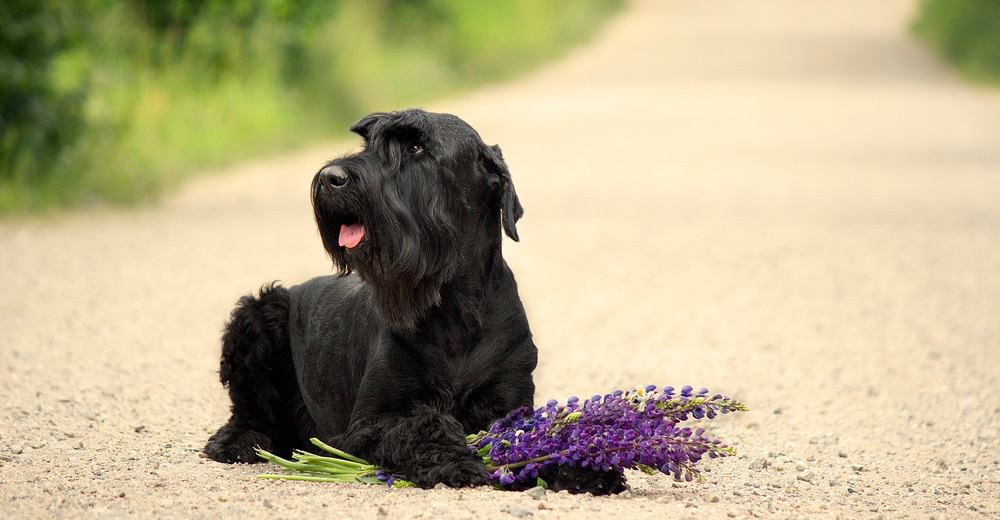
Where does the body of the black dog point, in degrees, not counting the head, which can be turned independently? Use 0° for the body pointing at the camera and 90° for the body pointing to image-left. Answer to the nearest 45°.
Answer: approximately 315°

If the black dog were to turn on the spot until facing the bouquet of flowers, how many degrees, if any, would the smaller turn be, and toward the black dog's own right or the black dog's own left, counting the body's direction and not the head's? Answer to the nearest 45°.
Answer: approximately 45° to the black dog's own left
